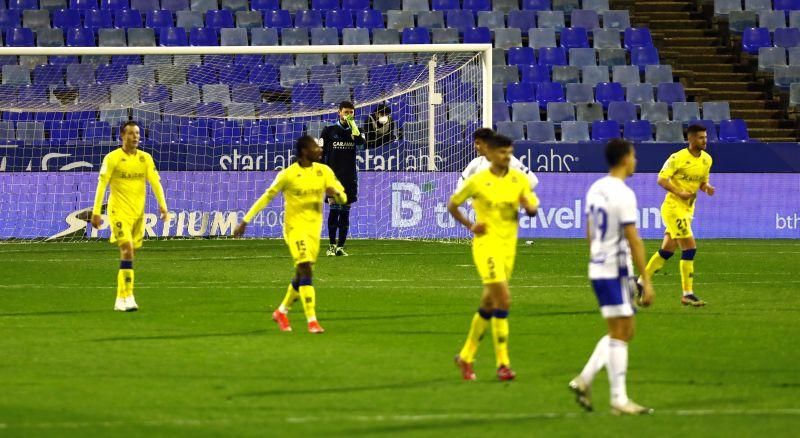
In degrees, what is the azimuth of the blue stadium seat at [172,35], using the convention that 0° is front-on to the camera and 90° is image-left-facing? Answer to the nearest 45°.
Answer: approximately 0°

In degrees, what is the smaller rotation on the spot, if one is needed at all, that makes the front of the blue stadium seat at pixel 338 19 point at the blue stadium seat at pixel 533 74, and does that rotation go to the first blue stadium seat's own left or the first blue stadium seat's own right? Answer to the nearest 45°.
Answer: approximately 90° to the first blue stadium seat's own left

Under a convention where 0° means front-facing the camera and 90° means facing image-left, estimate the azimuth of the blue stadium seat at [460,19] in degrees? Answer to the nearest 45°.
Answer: approximately 0°

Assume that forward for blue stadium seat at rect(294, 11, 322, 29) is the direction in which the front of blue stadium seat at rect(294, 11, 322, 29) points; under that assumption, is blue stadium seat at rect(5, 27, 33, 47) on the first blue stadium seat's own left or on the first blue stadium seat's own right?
on the first blue stadium seat's own right
